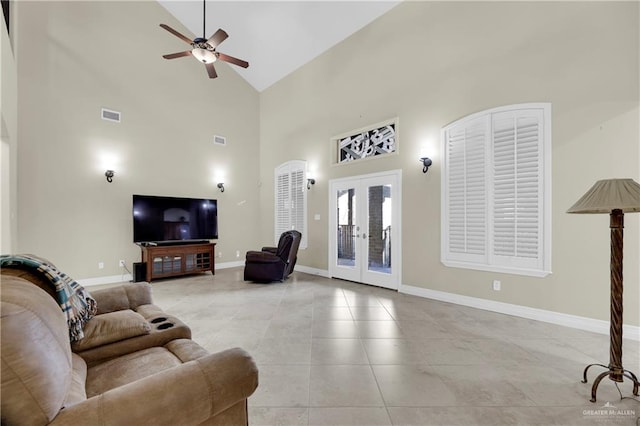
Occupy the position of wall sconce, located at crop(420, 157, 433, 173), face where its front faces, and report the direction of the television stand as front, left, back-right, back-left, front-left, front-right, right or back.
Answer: front-right

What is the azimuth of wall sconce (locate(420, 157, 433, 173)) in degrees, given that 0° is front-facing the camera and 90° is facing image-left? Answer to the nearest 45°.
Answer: approximately 45°

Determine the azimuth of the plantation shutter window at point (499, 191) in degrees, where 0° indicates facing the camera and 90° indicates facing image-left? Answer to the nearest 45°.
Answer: approximately 45°

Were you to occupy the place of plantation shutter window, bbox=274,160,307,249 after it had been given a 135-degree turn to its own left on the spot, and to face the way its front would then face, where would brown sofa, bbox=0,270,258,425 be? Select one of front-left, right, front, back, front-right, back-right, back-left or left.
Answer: right

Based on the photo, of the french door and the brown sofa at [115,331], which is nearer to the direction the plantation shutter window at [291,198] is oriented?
the brown sofa

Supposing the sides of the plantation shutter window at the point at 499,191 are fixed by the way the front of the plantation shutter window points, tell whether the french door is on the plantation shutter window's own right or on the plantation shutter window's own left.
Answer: on the plantation shutter window's own right

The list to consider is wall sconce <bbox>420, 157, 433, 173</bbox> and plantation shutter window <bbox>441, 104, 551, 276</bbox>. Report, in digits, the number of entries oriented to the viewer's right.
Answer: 0

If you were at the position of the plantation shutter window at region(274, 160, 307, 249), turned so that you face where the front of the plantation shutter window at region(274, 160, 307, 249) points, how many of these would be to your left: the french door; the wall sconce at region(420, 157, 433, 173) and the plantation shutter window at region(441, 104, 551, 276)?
3

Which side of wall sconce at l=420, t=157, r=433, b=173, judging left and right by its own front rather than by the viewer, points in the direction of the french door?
right

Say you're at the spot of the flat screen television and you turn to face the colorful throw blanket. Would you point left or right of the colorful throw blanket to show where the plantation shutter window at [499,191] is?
left

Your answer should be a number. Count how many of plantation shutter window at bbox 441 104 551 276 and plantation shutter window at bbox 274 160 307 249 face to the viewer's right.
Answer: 0
